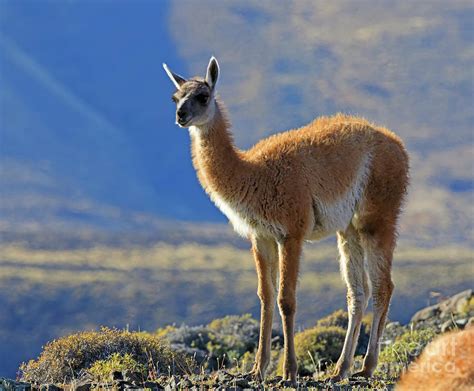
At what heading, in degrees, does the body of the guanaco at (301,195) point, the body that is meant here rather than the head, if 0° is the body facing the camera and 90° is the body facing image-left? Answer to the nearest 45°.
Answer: approximately 45°

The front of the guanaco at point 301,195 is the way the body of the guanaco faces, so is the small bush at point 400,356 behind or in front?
behind

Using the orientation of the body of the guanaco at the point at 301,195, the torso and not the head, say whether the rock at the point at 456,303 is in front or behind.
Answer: behind

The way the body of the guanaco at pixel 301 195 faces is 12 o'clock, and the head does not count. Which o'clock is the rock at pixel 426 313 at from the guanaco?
The rock is roughly at 5 o'clock from the guanaco.

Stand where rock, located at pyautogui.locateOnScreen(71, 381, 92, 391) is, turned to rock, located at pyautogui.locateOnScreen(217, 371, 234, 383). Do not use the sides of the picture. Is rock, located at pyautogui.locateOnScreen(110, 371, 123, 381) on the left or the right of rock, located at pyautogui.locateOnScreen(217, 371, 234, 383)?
left

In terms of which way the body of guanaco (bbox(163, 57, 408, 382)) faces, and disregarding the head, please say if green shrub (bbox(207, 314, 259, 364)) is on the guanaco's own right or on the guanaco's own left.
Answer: on the guanaco's own right

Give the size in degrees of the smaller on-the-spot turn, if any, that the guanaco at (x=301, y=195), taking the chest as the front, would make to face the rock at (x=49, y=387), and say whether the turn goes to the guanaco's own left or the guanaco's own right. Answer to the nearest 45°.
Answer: approximately 45° to the guanaco's own right

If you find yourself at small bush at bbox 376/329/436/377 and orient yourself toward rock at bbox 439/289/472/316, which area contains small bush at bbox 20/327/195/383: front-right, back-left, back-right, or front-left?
back-left
